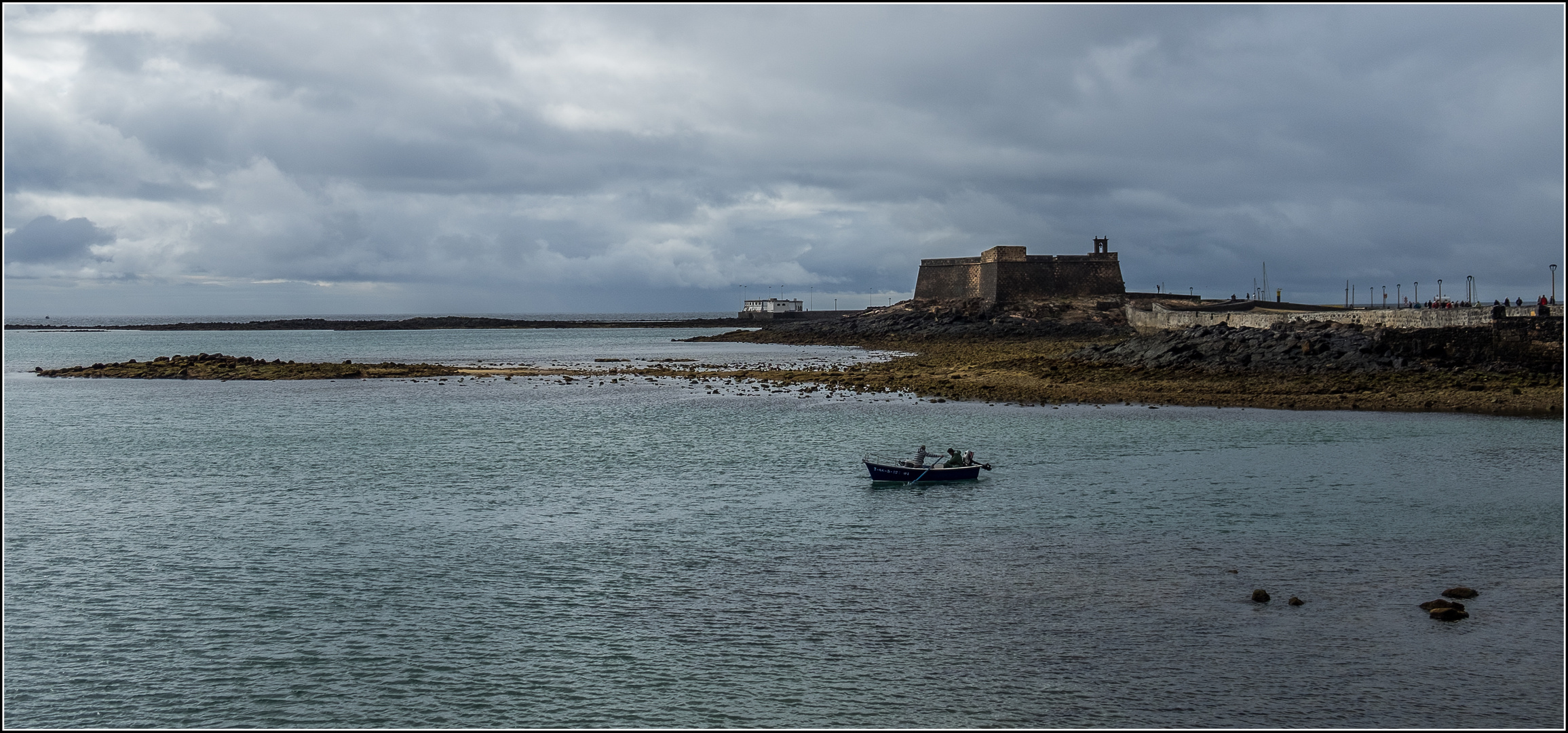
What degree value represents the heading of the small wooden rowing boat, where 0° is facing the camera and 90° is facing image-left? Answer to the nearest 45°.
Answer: approximately 90°
